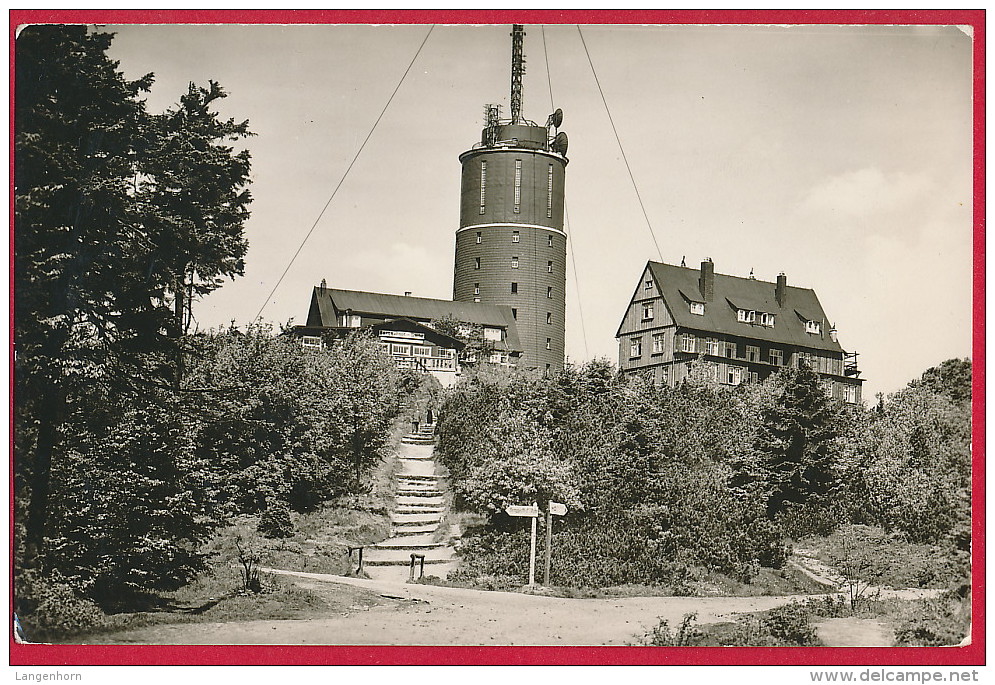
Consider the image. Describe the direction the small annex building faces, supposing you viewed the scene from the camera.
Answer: facing the viewer

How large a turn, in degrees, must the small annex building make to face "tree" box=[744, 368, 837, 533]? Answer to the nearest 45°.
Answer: approximately 90° to its left
